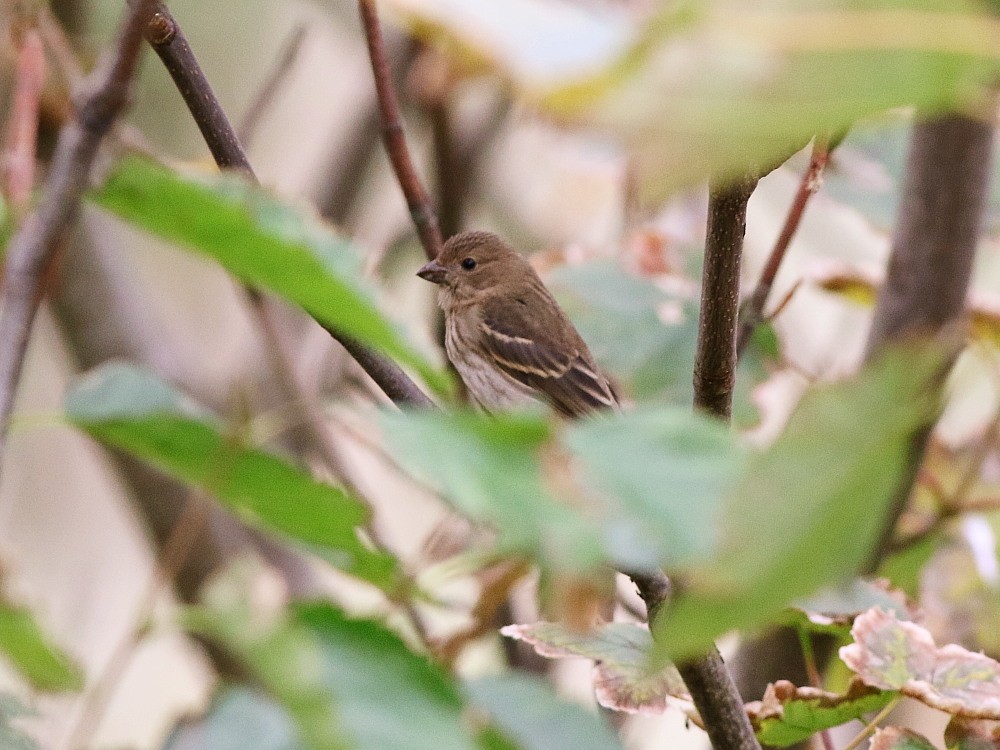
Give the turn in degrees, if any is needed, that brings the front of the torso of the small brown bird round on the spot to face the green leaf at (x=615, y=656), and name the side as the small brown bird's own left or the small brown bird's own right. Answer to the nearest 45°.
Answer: approximately 90° to the small brown bird's own left

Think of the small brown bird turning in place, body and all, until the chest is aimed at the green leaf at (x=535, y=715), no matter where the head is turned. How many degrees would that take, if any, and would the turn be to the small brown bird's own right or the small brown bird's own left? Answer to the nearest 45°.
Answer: approximately 90° to the small brown bird's own left

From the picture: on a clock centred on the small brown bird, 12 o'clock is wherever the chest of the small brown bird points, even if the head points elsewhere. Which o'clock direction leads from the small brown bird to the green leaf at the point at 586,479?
The green leaf is roughly at 9 o'clock from the small brown bird.

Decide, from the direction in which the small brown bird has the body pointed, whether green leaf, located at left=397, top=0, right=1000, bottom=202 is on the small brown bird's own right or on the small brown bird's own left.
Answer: on the small brown bird's own left

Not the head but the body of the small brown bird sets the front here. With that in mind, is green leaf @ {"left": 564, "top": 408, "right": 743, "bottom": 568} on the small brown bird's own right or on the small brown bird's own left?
on the small brown bird's own left

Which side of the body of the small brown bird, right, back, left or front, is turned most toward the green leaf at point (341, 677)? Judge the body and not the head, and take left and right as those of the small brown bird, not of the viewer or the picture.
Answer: left

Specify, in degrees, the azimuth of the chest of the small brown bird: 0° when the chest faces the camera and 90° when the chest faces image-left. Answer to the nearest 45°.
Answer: approximately 90°
